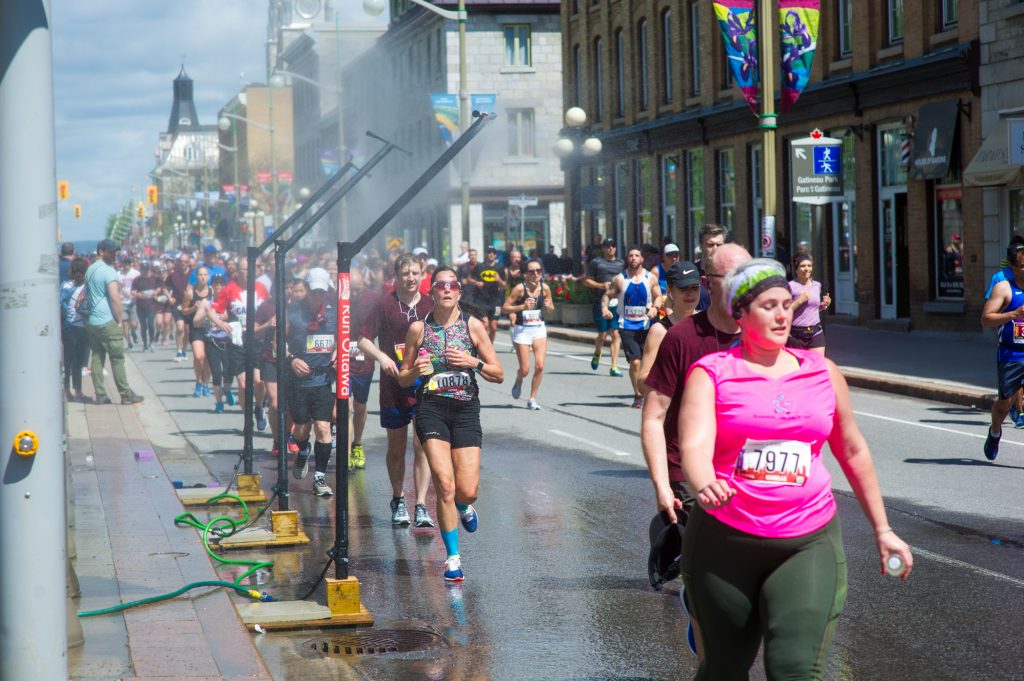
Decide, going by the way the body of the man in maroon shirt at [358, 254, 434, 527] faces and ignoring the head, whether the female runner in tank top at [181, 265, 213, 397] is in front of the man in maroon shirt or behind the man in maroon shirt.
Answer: behind

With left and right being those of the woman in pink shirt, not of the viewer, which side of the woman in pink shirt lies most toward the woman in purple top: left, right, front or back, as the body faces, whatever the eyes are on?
back

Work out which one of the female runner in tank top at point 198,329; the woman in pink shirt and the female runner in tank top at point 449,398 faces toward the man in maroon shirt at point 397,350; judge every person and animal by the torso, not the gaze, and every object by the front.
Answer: the female runner in tank top at point 198,329

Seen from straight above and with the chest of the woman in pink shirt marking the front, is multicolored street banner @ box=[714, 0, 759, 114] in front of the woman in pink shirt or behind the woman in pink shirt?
behind

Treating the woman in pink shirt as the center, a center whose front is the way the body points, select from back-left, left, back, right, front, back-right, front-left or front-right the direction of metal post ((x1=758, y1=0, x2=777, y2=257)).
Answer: back

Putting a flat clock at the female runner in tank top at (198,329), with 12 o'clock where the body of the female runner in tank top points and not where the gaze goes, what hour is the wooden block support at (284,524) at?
The wooden block support is roughly at 12 o'clock from the female runner in tank top.

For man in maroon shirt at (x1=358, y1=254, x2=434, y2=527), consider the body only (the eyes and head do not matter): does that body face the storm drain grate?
yes
